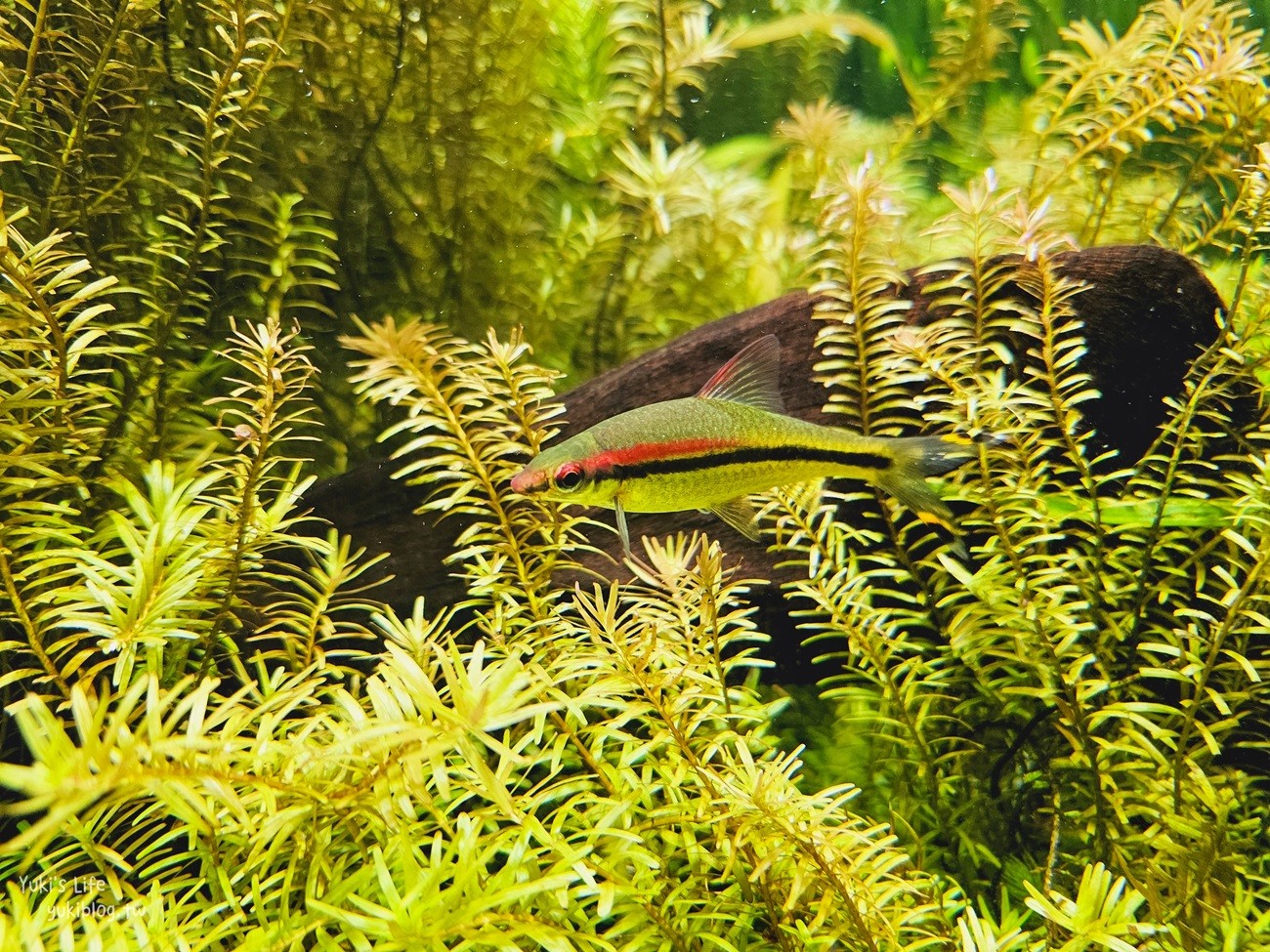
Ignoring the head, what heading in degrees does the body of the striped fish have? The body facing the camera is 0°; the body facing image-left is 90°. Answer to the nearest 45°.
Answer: approximately 90°

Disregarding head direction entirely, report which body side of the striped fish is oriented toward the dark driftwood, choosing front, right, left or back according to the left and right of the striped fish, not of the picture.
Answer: right
